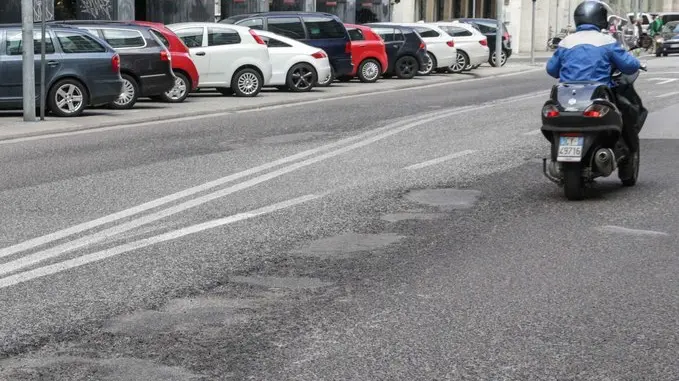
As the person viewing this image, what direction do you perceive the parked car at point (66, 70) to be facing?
facing to the left of the viewer

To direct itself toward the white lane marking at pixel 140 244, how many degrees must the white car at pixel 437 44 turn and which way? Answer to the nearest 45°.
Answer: approximately 90° to its left

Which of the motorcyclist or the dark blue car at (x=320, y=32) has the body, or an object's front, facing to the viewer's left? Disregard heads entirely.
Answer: the dark blue car

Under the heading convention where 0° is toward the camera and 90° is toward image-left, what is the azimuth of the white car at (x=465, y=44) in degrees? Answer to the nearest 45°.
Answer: approximately 90°

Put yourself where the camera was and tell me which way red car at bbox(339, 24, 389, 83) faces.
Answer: facing to the left of the viewer

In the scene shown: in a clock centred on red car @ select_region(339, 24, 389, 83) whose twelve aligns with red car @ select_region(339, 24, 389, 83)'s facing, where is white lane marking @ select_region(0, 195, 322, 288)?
The white lane marking is roughly at 9 o'clock from the red car.

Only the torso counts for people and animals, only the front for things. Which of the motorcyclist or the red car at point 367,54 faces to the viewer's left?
the red car

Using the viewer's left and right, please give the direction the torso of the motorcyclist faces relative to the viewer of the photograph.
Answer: facing away from the viewer and to the right of the viewer

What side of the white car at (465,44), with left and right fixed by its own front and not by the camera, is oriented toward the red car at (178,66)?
left

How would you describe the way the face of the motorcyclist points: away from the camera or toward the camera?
away from the camera

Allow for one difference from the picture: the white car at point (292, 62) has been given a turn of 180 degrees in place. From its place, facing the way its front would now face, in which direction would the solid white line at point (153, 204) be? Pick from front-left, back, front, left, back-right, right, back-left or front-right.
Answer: right

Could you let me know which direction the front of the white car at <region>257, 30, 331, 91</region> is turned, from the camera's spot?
facing to the left of the viewer

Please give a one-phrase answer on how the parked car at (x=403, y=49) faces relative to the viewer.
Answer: facing to the left of the viewer
